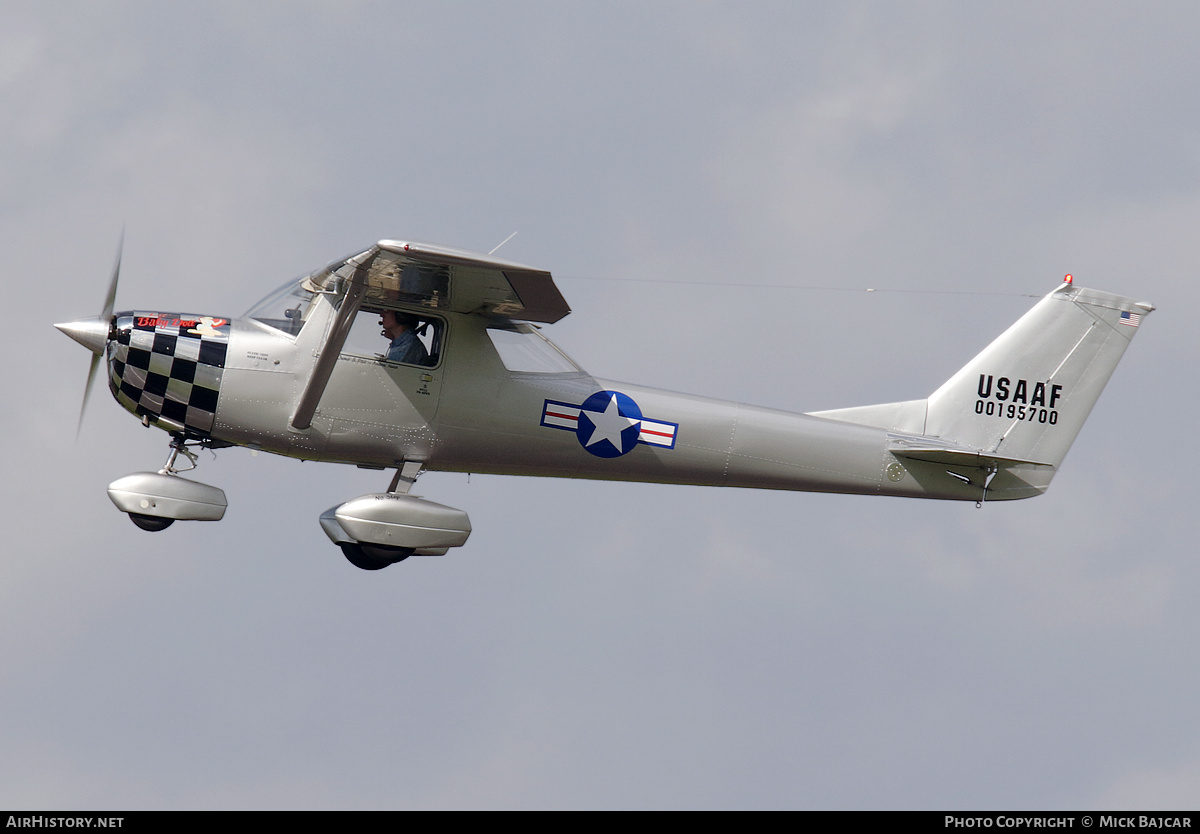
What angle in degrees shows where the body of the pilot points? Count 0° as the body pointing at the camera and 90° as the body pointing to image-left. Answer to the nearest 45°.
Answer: approximately 90°

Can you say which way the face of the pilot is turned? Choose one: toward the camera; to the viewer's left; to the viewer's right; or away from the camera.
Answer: to the viewer's left

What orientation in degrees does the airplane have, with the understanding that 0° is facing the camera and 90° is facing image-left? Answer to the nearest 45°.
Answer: approximately 90°
